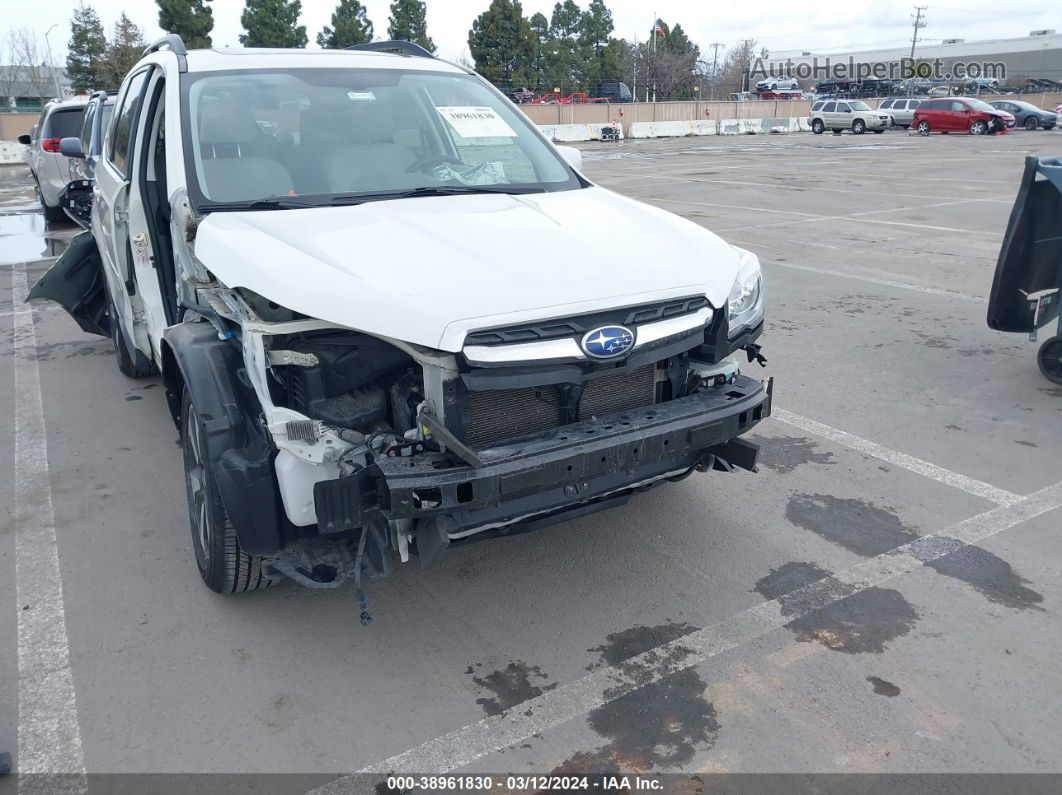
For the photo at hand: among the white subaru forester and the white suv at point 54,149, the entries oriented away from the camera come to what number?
1

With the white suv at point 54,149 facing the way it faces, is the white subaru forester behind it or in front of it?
behind

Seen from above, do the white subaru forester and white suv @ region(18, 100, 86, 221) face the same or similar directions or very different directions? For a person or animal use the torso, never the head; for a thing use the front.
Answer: very different directions

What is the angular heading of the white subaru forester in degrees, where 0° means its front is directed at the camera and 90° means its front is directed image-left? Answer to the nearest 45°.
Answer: approximately 315°

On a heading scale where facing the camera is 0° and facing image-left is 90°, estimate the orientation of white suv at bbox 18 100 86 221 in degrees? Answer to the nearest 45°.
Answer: approximately 180°

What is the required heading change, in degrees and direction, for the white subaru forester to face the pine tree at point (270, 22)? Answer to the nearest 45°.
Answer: approximately 135° to its left

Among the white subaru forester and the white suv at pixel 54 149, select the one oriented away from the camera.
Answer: the white suv
